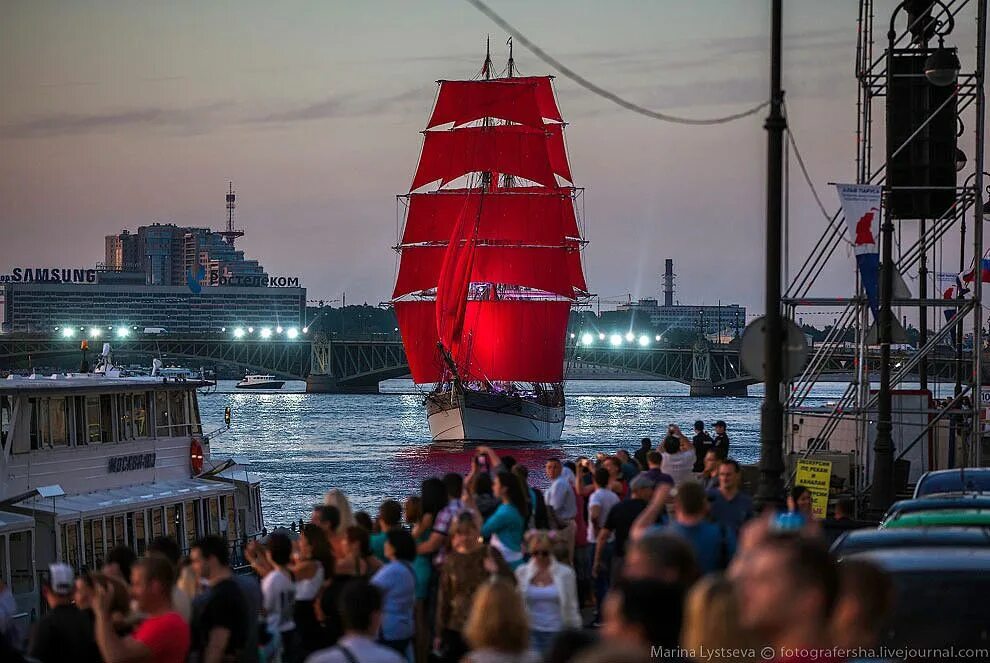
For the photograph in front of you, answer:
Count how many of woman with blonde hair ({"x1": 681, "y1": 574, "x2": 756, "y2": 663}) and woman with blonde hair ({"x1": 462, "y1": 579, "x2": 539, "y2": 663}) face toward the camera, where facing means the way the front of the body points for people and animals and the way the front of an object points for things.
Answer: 0

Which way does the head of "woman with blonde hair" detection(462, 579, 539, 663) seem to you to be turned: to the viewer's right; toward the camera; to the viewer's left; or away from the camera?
away from the camera

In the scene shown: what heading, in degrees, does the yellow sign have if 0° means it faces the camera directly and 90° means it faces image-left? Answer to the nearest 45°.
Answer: approximately 0°

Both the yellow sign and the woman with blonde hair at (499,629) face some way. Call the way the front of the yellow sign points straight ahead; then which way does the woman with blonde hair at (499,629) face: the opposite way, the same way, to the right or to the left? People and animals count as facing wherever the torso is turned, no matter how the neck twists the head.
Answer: the opposite way

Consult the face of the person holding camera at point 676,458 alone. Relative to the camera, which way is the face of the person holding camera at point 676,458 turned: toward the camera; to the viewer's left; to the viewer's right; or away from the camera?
away from the camera

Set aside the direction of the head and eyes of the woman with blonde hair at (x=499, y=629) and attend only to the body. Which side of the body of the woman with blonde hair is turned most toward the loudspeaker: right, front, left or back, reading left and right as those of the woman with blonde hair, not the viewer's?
front

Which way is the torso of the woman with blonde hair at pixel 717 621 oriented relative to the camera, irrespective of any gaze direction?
away from the camera

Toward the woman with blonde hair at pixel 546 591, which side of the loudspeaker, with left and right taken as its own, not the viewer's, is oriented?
front

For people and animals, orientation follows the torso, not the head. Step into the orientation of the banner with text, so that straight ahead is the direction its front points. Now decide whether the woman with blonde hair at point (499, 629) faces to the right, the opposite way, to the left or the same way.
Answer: the opposite way

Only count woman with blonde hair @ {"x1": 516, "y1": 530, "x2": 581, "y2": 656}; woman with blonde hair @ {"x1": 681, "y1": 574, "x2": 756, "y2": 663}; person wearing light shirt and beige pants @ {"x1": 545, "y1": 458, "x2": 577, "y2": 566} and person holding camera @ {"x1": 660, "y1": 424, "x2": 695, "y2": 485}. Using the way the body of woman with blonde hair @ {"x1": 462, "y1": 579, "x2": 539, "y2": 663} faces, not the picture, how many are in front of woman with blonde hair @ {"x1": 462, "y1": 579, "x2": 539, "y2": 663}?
3

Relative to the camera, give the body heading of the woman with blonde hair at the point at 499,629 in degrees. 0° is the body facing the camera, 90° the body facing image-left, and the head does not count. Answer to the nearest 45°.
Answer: approximately 180°

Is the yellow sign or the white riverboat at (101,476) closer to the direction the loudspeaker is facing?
the yellow sign
